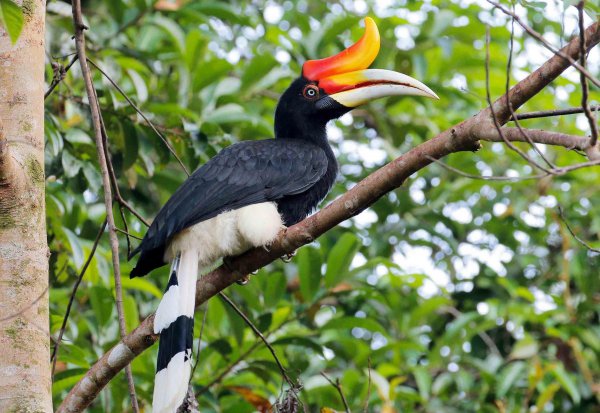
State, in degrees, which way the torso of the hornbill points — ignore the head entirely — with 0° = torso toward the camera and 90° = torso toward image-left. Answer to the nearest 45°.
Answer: approximately 270°

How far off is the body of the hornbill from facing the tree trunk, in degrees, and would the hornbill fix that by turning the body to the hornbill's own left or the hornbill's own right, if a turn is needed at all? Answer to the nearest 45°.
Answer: approximately 135° to the hornbill's own right

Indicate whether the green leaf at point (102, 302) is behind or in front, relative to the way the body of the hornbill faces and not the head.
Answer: behind

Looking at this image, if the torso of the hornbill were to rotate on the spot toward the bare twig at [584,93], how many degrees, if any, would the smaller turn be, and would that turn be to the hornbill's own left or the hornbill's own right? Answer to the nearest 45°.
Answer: approximately 45° to the hornbill's own right

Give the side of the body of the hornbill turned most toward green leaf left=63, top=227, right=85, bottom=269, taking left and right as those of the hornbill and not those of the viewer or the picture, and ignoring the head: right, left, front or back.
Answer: back
